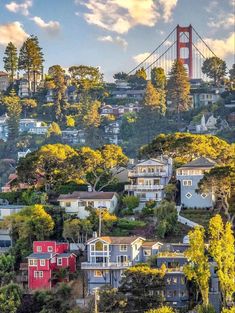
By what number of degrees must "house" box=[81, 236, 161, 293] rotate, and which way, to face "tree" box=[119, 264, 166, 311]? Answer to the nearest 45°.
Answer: approximately 45° to its left

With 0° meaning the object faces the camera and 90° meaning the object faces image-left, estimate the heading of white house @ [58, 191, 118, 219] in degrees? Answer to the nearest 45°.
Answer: approximately 0°

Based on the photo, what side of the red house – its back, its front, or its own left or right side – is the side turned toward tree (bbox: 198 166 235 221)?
left

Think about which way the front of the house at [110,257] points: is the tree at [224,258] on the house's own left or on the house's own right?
on the house's own left

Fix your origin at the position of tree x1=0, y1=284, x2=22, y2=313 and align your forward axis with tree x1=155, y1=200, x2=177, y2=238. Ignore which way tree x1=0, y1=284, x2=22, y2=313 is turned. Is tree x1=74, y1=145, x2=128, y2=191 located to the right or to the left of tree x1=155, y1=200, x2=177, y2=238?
left

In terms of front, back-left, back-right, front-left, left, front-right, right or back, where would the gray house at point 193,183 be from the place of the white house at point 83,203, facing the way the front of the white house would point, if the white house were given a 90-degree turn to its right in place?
back
